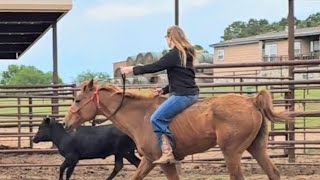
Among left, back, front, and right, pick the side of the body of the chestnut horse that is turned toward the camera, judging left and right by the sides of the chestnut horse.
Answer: left

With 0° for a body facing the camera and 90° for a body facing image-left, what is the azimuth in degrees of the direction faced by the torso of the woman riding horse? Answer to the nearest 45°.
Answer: approximately 90°

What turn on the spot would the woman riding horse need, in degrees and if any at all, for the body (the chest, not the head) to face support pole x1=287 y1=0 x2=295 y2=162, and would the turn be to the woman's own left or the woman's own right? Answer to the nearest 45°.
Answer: approximately 135° to the woman's own right

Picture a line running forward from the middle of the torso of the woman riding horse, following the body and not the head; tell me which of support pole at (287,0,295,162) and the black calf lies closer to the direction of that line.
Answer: the black calf

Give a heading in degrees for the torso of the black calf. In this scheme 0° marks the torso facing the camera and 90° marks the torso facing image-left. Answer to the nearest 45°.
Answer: approximately 90°

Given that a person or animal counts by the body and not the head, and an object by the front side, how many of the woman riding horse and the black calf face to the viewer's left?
2

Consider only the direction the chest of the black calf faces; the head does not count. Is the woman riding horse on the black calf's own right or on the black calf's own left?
on the black calf's own left

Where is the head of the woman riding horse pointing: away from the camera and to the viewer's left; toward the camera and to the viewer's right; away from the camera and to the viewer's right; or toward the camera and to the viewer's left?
away from the camera and to the viewer's left

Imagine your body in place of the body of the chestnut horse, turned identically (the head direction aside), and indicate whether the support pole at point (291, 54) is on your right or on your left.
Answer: on your right
